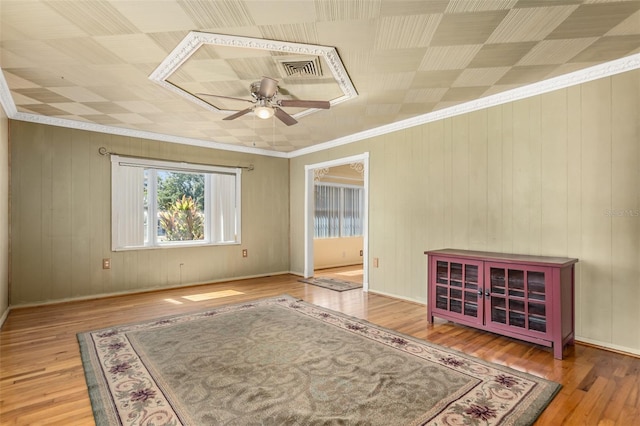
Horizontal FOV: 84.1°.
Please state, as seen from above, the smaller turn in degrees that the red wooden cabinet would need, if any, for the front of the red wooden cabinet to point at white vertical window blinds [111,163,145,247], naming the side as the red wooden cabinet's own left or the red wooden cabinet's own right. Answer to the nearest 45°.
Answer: approximately 45° to the red wooden cabinet's own right

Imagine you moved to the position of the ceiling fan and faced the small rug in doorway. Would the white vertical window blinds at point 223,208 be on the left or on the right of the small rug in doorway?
left

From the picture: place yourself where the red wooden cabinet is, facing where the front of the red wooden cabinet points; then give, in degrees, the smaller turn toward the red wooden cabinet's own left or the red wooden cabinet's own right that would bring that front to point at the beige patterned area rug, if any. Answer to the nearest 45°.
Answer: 0° — it already faces it

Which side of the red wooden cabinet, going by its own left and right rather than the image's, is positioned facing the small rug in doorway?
right

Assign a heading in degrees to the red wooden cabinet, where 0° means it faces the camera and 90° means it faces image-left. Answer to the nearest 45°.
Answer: approximately 45°

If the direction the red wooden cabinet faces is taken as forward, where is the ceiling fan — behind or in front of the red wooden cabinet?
in front
